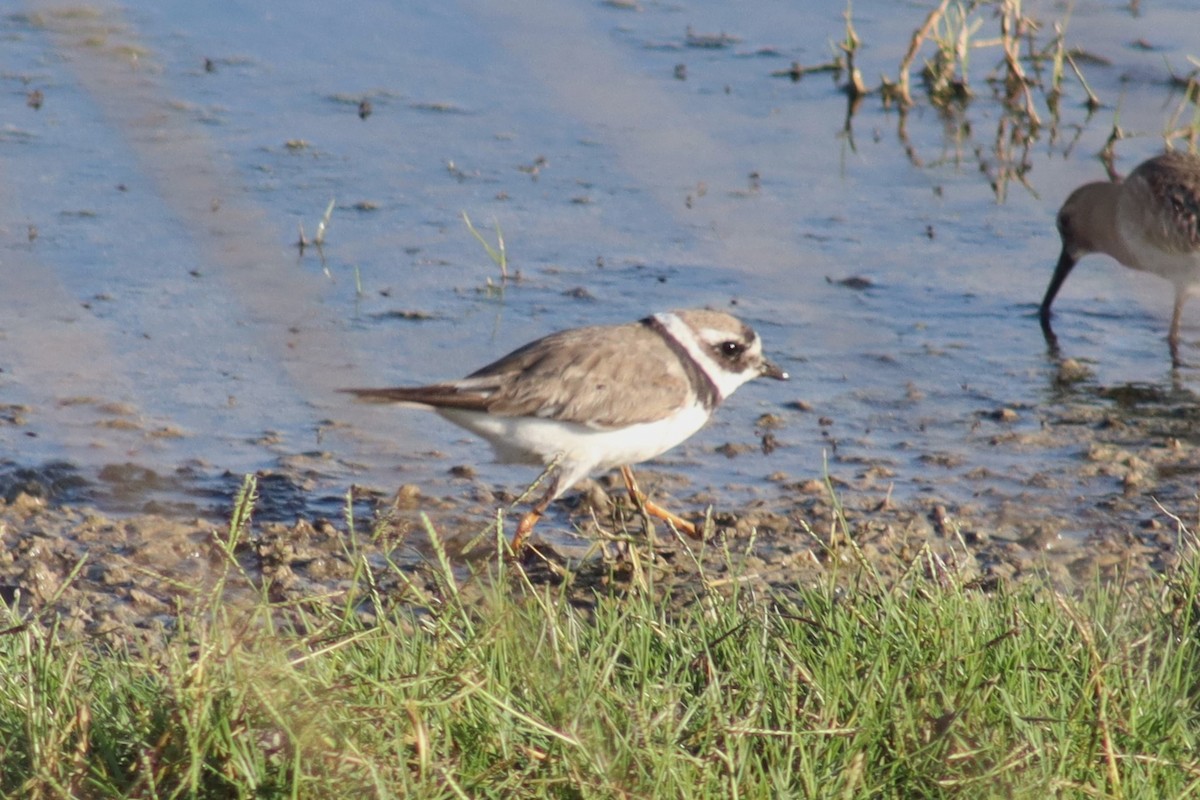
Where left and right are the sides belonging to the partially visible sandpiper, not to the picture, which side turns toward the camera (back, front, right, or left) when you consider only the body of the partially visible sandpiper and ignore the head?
left
